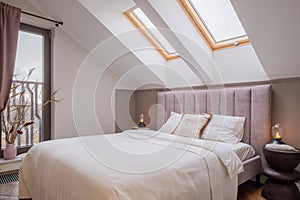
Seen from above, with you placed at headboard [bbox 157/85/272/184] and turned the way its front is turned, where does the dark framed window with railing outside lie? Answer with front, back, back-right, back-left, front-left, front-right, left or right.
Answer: front-right

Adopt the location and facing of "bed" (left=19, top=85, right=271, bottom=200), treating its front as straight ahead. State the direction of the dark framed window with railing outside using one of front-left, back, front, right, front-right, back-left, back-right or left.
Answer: right

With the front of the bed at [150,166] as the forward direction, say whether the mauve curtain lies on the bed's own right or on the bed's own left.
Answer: on the bed's own right

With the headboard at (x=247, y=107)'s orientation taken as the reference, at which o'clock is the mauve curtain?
The mauve curtain is roughly at 1 o'clock from the headboard.

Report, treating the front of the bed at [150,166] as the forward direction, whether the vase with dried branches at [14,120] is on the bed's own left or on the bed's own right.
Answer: on the bed's own right

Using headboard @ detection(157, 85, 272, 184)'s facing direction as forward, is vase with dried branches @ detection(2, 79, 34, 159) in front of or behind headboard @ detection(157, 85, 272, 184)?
in front

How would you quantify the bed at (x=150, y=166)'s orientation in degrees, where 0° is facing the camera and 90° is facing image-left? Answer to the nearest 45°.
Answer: approximately 45°
